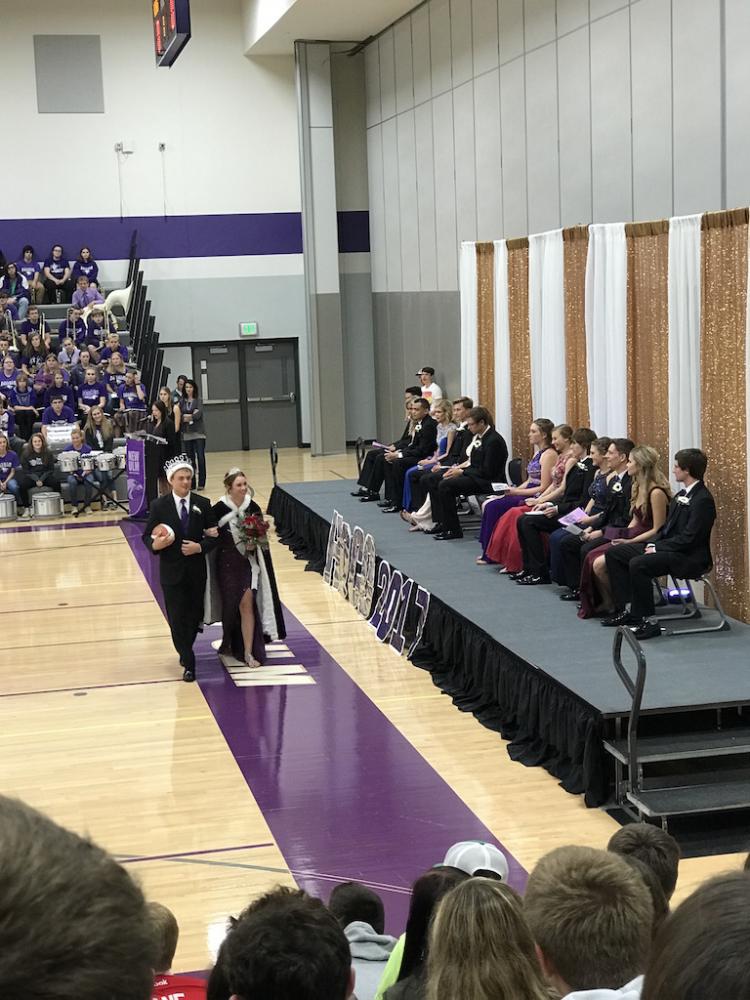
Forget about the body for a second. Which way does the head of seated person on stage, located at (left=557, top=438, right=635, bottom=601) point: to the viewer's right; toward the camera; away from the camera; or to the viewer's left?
to the viewer's left

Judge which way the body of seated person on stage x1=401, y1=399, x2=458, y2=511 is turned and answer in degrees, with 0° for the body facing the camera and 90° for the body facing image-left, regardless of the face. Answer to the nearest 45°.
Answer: approximately 45°

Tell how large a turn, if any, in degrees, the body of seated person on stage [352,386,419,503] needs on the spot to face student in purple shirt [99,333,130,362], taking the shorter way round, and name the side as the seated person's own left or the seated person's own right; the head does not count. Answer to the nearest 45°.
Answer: approximately 45° to the seated person's own right

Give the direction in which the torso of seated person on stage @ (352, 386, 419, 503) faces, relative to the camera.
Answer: to the viewer's left

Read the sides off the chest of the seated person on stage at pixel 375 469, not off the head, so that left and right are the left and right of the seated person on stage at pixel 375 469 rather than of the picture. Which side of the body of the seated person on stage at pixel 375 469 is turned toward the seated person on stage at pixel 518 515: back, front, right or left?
left

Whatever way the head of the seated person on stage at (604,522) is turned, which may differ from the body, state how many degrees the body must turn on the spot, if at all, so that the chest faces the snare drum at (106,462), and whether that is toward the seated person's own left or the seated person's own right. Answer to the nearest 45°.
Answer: approximately 45° to the seated person's own right

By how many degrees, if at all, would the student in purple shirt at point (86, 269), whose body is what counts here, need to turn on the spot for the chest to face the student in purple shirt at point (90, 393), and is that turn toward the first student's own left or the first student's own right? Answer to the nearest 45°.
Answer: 0° — they already face them

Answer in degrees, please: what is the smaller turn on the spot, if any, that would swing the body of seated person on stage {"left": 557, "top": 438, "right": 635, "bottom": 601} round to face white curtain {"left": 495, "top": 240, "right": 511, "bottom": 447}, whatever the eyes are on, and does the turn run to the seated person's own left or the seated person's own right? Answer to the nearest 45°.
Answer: approximately 90° to the seated person's own right

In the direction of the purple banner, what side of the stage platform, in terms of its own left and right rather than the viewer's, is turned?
right
